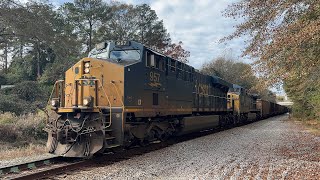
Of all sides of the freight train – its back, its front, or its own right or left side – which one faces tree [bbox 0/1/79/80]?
right

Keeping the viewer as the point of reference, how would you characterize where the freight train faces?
facing the viewer and to the left of the viewer

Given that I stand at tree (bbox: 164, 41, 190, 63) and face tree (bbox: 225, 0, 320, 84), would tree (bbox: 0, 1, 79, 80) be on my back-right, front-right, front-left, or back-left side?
front-right

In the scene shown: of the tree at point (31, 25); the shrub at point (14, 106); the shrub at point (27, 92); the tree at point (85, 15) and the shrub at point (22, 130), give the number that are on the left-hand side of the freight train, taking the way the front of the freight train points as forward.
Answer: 0

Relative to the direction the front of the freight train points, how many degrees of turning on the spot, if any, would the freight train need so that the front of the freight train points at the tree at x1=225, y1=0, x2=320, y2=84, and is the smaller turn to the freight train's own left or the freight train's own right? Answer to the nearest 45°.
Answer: approximately 135° to the freight train's own left

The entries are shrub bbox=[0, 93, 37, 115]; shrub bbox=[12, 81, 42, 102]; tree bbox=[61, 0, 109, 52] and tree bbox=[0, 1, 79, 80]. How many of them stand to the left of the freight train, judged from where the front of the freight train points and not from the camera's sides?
0

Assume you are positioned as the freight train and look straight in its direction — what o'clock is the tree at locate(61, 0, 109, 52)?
The tree is roughly at 4 o'clock from the freight train.

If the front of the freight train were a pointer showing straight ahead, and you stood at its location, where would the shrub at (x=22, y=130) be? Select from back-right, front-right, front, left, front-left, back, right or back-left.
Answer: right

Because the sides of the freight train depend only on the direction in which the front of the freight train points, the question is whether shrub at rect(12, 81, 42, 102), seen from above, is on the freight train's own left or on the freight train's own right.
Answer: on the freight train's own right

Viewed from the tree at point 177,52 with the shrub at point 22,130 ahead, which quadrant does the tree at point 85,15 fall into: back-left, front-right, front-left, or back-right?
front-right

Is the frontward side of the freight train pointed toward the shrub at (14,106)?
no

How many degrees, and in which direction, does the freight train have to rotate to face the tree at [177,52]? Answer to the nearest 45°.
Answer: approximately 135° to its right

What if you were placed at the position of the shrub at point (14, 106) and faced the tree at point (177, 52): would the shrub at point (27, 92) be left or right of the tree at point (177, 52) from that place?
left
